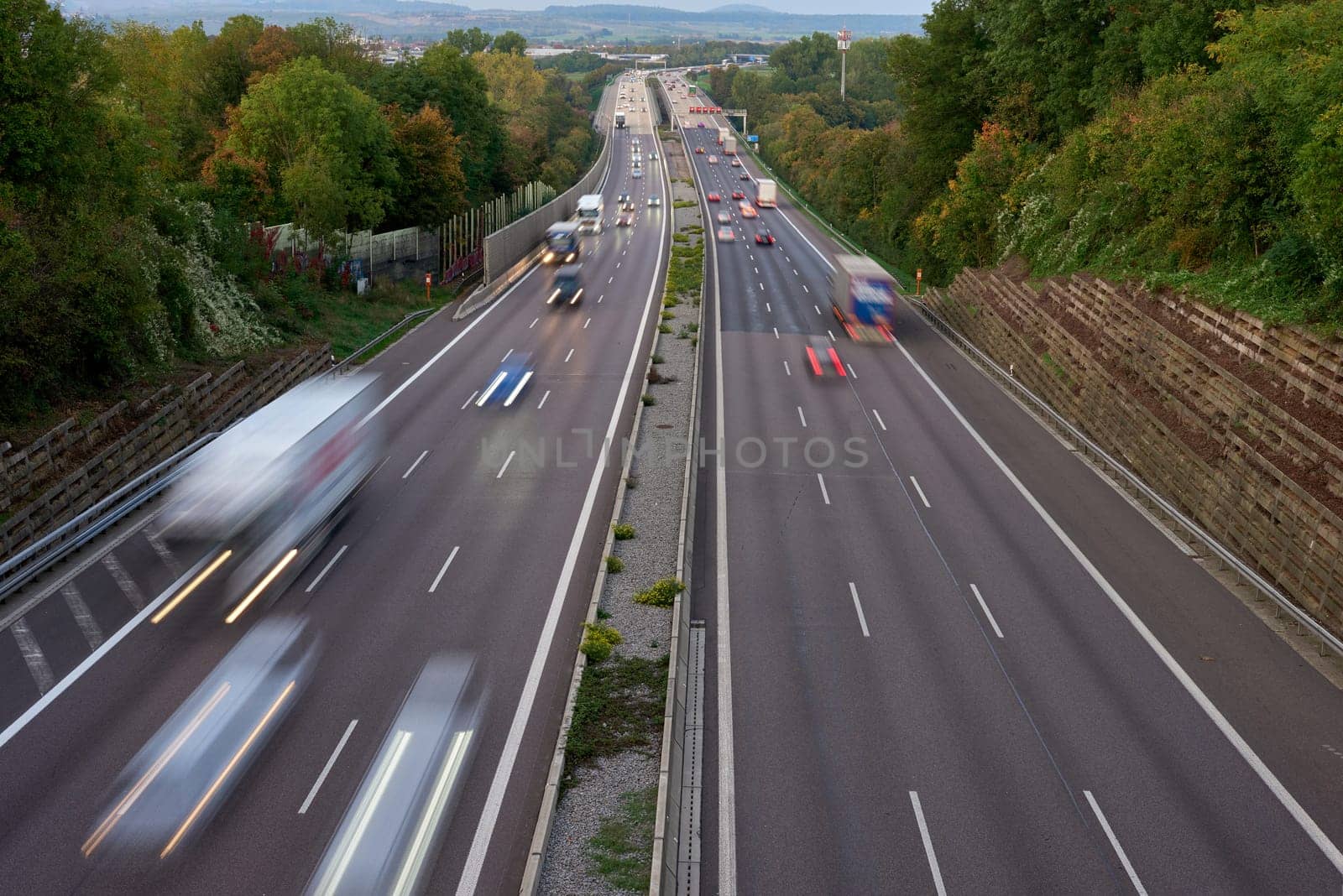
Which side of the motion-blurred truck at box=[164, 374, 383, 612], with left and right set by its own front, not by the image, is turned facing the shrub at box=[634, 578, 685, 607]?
left

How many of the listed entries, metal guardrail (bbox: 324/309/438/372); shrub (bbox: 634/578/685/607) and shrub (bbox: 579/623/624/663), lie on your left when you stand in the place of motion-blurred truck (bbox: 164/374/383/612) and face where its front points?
2

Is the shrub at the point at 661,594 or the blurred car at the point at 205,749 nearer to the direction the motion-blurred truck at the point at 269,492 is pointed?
the blurred car

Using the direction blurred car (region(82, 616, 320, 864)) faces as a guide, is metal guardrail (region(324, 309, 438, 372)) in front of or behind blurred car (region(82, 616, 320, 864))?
behind

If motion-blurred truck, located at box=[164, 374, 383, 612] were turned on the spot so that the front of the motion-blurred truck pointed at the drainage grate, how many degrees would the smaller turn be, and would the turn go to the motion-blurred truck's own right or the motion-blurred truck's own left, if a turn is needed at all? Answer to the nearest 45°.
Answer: approximately 90° to the motion-blurred truck's own left

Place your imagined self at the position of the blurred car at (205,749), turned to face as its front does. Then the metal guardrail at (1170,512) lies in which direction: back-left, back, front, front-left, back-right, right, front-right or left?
back-left

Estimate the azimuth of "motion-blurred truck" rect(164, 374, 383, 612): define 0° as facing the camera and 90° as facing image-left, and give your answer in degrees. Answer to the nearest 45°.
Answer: approximately 45°

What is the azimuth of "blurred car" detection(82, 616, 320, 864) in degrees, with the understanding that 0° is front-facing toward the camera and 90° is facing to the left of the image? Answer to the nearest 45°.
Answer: approximately 45°

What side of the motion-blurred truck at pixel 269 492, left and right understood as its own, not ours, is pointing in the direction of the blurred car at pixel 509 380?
back

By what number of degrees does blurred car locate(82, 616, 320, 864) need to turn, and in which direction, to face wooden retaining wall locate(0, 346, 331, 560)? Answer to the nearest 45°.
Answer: approximately 135° to its right

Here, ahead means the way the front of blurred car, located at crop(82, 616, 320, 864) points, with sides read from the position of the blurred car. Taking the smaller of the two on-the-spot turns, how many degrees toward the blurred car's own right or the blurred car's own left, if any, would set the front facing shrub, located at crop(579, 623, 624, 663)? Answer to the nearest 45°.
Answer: approximately 135° to the blurred car's own left
